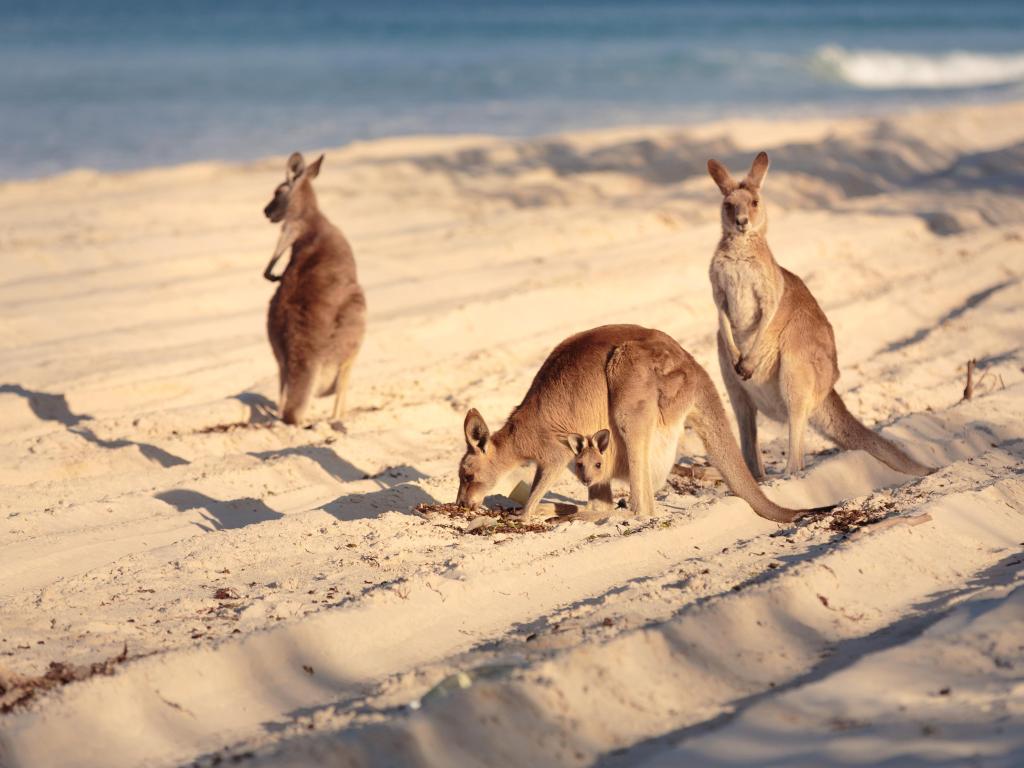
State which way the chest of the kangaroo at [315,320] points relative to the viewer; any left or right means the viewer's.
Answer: facing away from the viewer and to the left of the viewer

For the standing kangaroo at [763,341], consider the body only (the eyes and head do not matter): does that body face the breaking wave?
no

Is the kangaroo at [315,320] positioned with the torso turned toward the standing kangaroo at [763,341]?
no

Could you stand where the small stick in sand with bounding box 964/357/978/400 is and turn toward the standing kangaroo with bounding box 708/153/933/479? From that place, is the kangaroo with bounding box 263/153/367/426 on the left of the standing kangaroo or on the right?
right

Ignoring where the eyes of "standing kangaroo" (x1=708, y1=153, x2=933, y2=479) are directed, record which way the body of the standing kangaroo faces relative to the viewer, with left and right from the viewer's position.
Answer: facing the viewer and to the left of the viewer

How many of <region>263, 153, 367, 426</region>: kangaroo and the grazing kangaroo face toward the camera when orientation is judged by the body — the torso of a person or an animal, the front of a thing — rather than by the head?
0

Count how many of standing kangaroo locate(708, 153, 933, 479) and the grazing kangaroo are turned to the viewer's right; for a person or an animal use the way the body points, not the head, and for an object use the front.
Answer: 0

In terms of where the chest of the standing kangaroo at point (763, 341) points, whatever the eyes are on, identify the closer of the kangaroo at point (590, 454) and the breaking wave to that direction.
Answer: the kangaroo

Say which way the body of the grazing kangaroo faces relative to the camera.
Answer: to the viewer's left

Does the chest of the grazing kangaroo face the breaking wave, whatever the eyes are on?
no

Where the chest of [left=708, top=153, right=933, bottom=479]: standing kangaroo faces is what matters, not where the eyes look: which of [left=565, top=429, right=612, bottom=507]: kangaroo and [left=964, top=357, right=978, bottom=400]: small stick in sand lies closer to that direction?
the kangaroo

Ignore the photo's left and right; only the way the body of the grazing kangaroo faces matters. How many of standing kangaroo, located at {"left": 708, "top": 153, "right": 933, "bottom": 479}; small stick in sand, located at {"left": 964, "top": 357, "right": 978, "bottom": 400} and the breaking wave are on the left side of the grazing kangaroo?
0

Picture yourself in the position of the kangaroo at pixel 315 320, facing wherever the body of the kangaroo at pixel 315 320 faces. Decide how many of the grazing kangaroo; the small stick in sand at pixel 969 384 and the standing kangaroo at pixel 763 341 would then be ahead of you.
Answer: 0

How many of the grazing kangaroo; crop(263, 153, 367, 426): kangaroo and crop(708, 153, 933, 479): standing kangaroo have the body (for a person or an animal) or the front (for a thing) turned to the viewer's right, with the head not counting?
0

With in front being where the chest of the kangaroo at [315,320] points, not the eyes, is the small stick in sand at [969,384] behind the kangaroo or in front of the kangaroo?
behind
